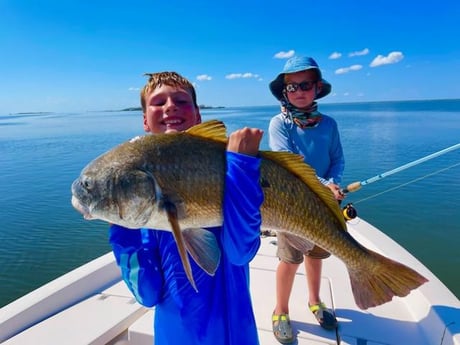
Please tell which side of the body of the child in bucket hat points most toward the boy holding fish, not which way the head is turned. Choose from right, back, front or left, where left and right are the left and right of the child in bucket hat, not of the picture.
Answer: front

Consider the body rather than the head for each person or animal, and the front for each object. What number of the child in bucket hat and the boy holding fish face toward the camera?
2

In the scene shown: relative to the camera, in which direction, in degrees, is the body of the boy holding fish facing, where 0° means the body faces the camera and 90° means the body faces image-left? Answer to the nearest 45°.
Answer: approximately 0°

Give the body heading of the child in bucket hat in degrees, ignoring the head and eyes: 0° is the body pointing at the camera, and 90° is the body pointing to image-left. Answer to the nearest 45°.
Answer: approximately 0°

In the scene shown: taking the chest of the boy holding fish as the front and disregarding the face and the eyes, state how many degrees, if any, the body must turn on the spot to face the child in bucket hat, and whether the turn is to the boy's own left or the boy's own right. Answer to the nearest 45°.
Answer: approximately 135° to the boy's own left
